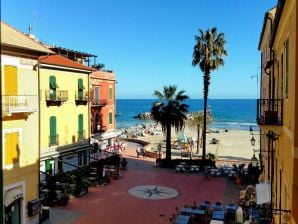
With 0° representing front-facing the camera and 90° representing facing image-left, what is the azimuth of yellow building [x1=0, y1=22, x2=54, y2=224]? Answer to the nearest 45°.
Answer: approximately 315°

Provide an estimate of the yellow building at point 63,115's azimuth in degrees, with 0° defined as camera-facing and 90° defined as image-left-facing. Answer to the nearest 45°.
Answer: approximately 315°

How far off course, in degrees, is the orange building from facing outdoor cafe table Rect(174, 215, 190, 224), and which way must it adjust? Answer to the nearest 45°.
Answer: approximately 45° to its right

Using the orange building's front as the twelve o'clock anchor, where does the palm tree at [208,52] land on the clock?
The palm tree is roughly at 11 o'clock from the orange building.

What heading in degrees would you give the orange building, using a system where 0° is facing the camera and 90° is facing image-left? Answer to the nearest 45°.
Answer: approximately 315°

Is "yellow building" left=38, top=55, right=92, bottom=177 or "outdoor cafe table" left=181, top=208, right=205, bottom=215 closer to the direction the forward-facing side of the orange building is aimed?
the outdoor cafe table
